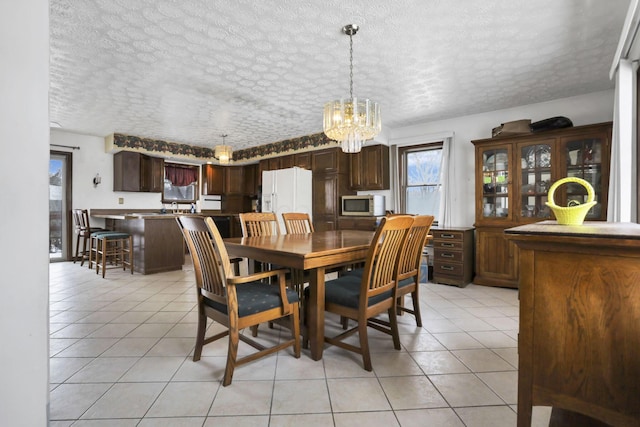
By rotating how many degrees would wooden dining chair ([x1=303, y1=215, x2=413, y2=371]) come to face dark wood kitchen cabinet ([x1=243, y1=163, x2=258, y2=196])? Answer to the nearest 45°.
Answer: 0° — it already faces it

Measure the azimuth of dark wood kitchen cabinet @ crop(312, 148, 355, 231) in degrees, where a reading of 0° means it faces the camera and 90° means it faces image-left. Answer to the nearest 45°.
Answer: approximately 45°

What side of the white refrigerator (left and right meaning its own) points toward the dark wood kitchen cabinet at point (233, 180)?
right

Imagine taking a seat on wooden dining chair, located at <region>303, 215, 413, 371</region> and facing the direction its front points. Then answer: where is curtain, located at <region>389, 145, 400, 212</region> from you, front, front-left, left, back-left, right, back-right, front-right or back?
front-right

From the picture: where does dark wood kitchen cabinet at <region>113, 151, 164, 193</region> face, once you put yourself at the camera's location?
facing the viewer and to the right of the viewer

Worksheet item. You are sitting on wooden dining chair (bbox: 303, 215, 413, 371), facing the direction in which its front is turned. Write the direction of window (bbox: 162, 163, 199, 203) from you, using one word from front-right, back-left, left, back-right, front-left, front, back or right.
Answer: front

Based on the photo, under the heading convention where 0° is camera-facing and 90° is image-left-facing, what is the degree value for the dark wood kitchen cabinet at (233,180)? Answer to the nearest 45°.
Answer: approximately 0°

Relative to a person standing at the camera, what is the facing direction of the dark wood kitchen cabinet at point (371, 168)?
facing the viewer and to the left of the viewer

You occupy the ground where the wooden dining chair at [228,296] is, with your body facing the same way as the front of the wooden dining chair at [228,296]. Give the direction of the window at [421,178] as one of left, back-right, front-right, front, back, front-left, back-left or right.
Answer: front

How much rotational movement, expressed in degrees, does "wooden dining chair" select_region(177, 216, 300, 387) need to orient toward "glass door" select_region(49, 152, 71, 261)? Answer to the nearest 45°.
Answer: approximately 90° to its left

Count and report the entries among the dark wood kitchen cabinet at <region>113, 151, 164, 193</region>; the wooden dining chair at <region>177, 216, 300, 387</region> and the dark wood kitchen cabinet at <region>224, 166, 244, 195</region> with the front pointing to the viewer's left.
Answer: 0

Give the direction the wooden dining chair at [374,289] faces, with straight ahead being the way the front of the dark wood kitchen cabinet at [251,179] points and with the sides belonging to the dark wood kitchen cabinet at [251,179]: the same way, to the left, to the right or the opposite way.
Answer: to the right

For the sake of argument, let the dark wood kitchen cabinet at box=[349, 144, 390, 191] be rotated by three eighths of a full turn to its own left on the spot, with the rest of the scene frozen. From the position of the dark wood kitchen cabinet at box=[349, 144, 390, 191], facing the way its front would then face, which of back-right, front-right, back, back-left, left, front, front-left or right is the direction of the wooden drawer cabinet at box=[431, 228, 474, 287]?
front-right

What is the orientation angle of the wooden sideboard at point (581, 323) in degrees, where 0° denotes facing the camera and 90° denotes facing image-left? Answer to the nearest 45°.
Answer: approximately 90°

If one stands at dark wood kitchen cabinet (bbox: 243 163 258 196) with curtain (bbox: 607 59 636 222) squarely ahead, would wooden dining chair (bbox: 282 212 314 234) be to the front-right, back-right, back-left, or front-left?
front-right

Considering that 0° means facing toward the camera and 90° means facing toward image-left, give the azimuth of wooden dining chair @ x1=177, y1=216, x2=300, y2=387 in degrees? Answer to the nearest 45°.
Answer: approximately 225°
